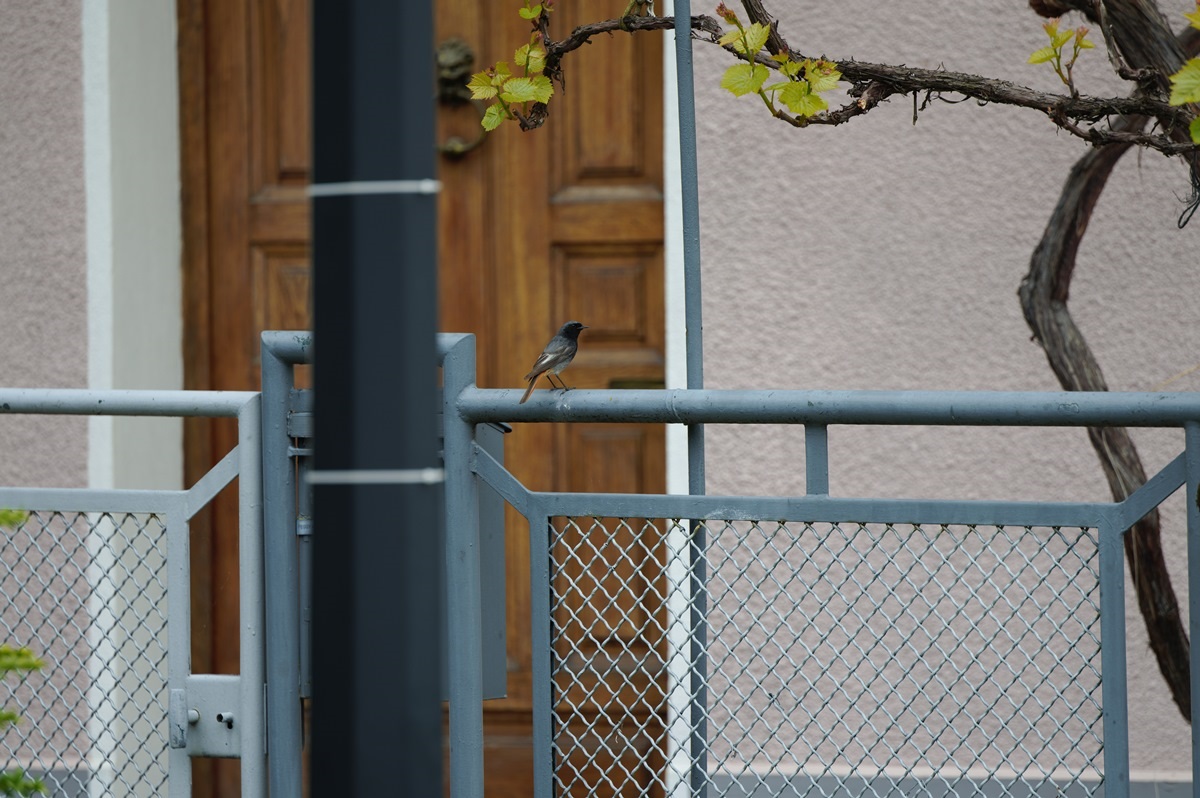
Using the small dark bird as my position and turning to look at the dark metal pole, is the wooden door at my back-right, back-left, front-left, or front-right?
back-right

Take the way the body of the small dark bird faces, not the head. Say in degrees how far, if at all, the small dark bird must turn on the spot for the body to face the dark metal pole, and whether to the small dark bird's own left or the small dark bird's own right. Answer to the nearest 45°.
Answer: approximately 90° to the small dark bird's own right

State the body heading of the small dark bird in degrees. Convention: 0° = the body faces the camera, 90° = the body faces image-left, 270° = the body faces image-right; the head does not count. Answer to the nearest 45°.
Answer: approximately 270°

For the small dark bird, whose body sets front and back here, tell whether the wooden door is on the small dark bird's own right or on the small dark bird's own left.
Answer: on the small dark bird's own left

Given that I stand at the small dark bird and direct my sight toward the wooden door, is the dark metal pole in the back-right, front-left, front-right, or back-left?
back-left
